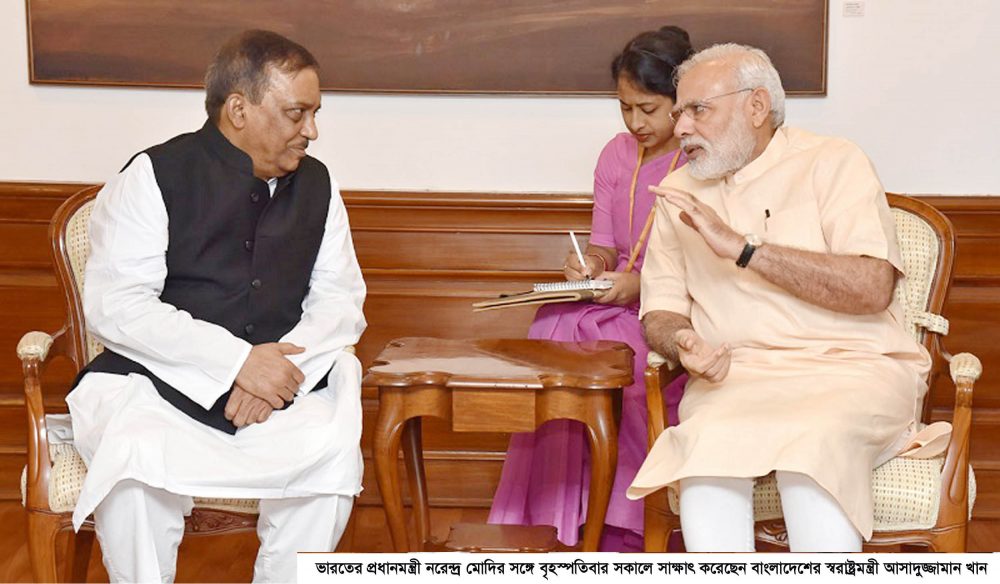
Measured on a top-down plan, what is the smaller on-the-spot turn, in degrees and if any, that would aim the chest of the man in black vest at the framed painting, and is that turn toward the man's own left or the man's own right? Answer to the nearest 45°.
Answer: approximately 90° to the man's own left

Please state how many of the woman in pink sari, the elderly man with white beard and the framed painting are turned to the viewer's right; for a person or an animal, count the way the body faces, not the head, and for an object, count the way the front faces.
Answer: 0

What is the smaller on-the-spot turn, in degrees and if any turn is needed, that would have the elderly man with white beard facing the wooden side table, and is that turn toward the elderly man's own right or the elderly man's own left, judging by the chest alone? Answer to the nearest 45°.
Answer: approximately 45° to the elderly man's own right

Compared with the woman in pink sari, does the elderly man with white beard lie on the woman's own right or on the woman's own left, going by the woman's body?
on the woman's own left

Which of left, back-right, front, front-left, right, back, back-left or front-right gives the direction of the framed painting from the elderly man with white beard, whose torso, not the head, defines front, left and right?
right

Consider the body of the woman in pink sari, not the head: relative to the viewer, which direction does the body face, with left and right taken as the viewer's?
facing the viewer and to the left of the viewer

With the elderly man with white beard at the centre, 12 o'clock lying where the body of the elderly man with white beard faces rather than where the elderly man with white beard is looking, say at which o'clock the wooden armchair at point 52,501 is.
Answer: The wooden armchair is roughly at 1 o'clock from the elderly man with white beard.

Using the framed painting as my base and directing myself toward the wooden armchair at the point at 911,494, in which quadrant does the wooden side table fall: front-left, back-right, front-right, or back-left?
front-right

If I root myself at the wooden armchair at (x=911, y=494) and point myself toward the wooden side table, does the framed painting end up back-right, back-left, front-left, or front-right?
front-right

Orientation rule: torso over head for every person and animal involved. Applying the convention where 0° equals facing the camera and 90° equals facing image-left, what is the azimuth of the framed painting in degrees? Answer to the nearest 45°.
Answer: approximately 0°

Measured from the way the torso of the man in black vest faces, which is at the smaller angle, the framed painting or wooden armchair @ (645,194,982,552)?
the wooden armchair

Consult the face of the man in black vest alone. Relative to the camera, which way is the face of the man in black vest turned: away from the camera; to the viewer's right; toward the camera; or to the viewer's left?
to the viewer's right

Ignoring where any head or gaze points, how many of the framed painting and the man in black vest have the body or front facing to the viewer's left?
0

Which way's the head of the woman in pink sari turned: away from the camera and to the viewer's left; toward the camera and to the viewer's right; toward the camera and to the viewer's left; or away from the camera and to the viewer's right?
toward the camera and to the viewer's left

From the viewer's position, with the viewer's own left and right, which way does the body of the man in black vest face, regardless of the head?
facing the viewer and to the right of the viewer

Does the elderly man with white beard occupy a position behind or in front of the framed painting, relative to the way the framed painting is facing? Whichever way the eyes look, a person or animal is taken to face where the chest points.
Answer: in front

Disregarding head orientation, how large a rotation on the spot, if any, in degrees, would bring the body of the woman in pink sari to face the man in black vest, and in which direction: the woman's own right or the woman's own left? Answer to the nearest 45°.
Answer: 0° — they already face them

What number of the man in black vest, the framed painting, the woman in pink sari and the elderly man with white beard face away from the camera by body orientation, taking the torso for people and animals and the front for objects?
0

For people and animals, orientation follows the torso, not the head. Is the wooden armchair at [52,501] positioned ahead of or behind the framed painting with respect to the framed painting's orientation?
ahead
